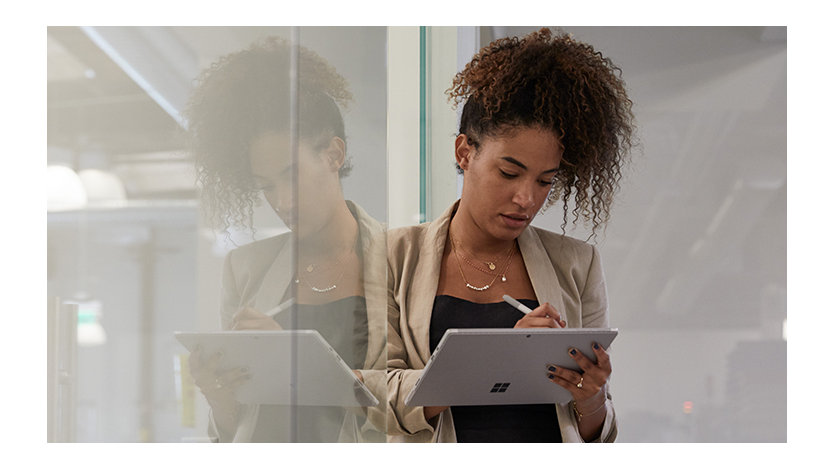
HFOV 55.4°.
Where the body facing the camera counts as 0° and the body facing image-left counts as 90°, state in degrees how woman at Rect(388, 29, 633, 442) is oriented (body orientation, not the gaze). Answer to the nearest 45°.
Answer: approximately 0°
